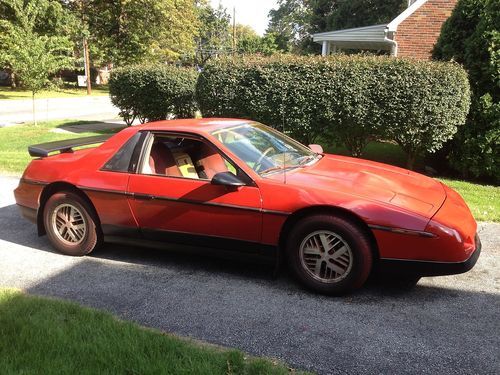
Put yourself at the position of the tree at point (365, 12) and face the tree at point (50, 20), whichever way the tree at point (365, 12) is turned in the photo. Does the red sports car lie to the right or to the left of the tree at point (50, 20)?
left

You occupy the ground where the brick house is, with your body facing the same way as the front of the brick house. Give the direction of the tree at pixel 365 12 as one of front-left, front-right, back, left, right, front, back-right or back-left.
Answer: right

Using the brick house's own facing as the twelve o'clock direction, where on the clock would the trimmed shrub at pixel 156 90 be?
The trimmed shrub is roughly at 11 o'clock from the brick house.

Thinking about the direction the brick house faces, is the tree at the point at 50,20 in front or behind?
in front

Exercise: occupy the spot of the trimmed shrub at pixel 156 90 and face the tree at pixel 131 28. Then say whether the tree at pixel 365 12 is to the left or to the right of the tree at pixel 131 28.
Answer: right

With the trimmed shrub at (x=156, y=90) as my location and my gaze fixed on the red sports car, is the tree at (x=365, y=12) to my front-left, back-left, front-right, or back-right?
back-left

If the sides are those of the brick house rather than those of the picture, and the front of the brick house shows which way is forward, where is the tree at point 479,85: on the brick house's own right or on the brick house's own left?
on the brick house's own left

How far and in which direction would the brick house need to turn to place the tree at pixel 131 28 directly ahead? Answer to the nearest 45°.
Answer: approximately 45° to its right

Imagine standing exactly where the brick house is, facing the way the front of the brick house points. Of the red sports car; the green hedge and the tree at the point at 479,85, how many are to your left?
3

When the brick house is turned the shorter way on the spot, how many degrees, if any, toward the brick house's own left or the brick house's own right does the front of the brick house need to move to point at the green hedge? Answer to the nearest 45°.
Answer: approximately 90° to the brick house's own left

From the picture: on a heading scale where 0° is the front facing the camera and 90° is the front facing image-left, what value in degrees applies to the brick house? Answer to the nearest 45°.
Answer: approximately 90°

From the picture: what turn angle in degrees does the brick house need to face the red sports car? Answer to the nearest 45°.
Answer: approximately 90° to its left
